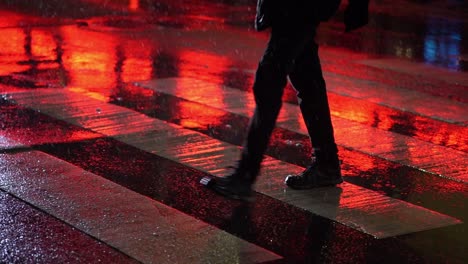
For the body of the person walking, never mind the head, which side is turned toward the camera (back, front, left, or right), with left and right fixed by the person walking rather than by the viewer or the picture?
left
